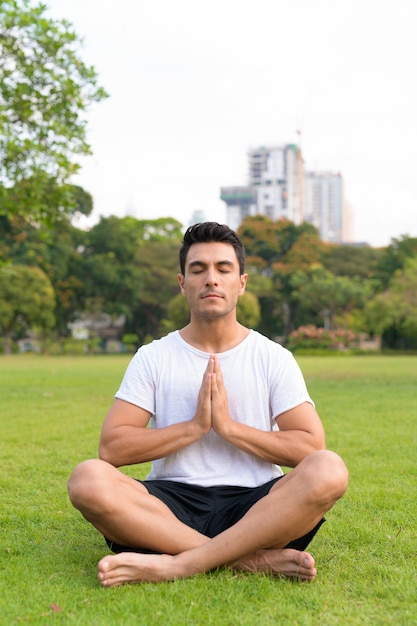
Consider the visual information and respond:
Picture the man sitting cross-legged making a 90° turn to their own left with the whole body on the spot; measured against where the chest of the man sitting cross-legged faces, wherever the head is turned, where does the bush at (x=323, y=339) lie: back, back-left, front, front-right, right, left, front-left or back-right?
left

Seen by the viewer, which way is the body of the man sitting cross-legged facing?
toward the camera

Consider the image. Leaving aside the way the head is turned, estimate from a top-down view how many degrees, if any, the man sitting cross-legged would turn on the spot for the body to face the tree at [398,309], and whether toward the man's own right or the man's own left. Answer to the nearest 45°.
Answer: approximately 180°

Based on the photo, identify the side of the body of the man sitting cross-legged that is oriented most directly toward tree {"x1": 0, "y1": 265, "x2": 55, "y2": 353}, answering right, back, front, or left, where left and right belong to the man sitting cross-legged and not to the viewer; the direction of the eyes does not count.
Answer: back

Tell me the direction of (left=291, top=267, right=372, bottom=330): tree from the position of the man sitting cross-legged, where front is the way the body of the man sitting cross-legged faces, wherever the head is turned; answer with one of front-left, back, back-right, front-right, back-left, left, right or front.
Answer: back
